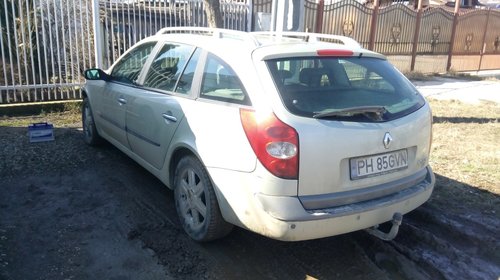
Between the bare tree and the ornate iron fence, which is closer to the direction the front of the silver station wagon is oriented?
the bare tree

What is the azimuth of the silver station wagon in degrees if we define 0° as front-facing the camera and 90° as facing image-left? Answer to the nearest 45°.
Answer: approximately 135°

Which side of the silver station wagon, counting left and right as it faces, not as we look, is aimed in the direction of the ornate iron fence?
right

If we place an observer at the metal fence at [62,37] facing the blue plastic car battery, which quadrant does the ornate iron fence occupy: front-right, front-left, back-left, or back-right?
back-left

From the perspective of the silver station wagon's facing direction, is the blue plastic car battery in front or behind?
in front

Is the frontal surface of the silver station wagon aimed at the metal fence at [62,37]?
yes

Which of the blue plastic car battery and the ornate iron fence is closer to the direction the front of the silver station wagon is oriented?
the blue plastic car battery

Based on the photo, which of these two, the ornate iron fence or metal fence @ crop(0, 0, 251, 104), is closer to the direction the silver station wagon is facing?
the metal fence

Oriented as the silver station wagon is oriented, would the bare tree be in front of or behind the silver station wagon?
in front
